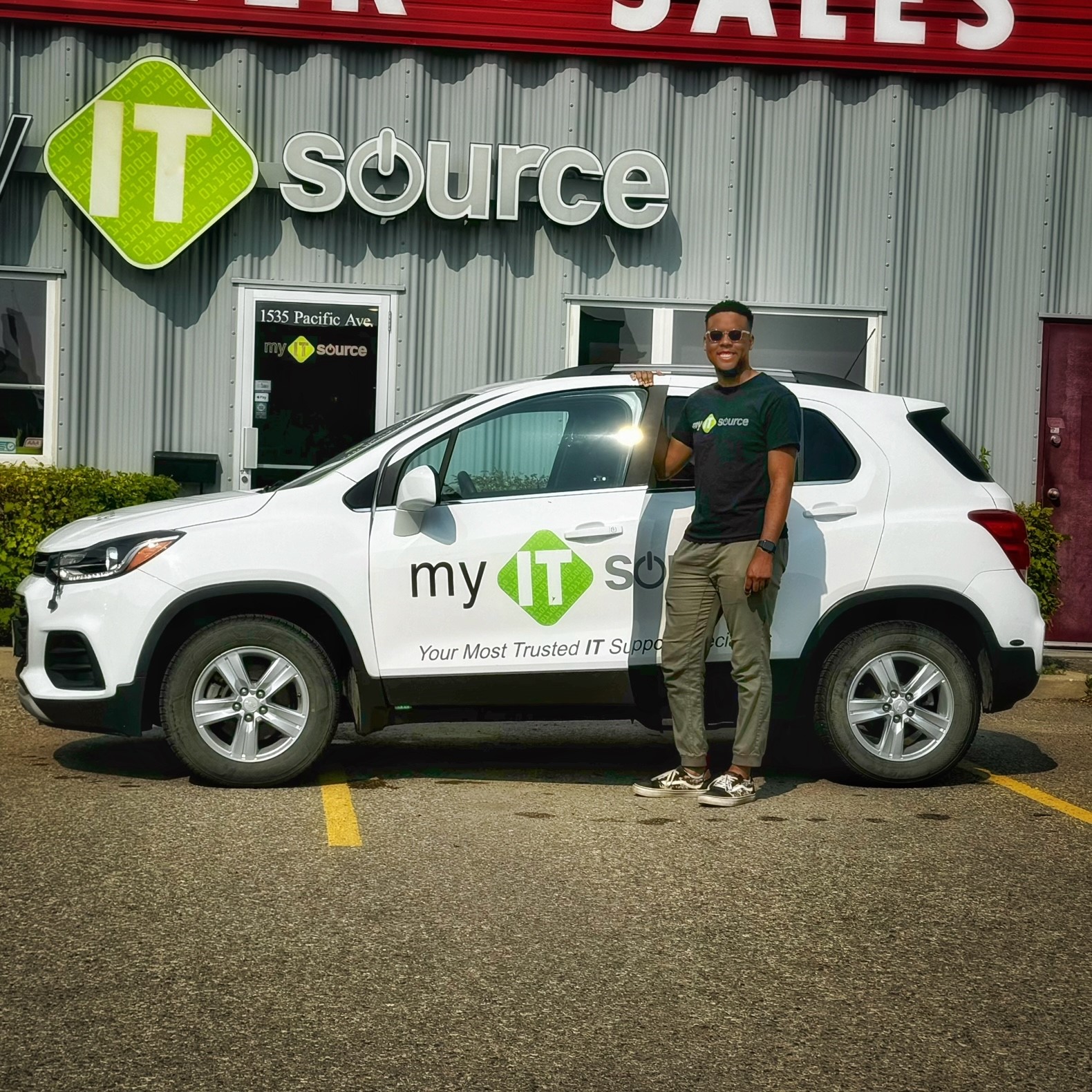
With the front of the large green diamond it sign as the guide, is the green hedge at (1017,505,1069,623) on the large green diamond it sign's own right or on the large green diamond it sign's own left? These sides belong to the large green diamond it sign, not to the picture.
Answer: on the large green diamond it sign's own left

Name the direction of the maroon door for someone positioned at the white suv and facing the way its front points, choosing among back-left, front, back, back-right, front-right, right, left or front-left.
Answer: back-right

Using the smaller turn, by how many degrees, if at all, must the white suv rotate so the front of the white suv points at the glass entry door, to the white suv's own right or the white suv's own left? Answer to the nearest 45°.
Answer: approximately 90° to the white suv's own right

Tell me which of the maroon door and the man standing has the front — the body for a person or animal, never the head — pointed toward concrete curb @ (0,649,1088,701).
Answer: the maroon door

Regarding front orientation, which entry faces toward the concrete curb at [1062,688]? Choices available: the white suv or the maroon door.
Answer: the maroon door

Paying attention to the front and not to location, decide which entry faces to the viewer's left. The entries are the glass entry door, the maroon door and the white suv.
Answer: the white suv

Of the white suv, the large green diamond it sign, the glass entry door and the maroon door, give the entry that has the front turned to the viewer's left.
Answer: the white suv

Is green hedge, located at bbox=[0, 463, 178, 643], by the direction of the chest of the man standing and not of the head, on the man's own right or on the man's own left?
on the man's own right

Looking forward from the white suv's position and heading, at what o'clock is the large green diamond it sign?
The large green diamond it sign is roughly at 2 o'clock from the white suv.

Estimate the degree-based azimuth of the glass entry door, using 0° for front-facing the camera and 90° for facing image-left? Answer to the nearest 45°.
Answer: approximately 0°

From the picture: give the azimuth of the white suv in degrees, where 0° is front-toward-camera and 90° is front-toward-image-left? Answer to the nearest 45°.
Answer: approximately 90°

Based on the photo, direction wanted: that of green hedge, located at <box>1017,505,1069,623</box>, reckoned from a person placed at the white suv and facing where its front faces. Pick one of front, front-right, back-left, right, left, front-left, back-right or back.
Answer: back-right
